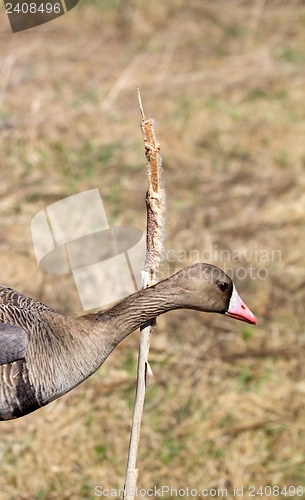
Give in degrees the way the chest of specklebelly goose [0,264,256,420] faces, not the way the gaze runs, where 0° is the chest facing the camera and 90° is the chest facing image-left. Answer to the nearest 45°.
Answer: approximately 270°
